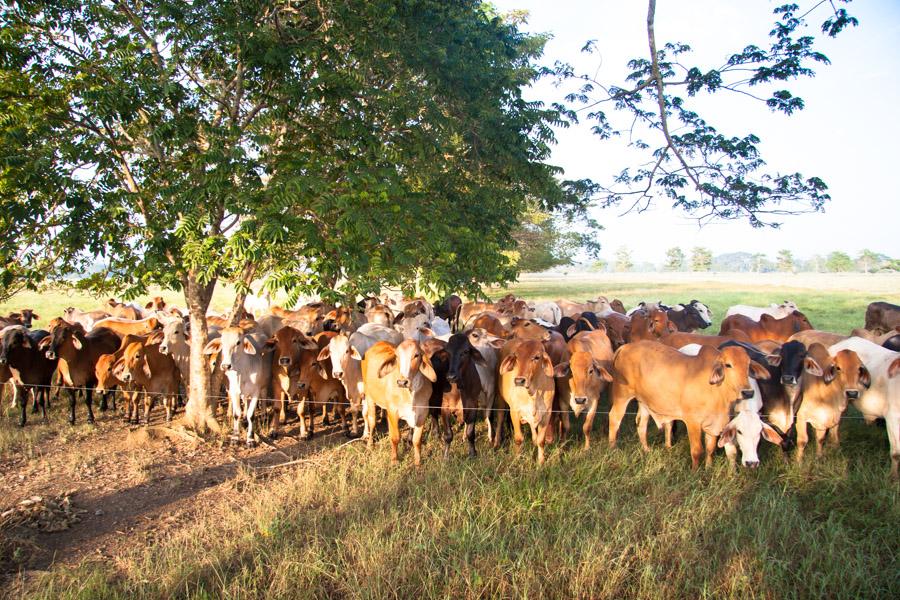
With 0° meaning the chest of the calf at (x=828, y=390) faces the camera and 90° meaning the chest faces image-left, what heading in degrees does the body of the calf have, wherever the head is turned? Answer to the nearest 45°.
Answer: approximately 315°

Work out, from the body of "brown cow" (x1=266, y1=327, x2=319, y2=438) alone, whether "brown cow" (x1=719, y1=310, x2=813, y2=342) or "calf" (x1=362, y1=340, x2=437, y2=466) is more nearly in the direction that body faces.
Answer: the calf

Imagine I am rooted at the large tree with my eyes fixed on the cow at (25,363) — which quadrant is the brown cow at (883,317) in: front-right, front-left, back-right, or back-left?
back-right

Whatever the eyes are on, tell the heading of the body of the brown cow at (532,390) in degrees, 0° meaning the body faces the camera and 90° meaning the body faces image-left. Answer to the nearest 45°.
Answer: approximately 0°

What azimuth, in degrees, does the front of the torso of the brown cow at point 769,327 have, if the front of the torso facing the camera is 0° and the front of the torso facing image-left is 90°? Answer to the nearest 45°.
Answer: approximately 270°
